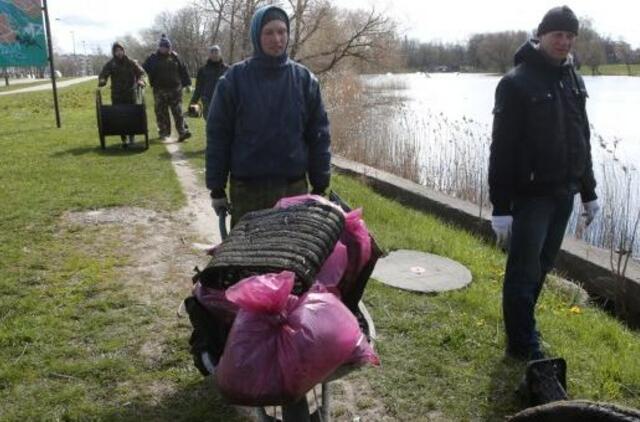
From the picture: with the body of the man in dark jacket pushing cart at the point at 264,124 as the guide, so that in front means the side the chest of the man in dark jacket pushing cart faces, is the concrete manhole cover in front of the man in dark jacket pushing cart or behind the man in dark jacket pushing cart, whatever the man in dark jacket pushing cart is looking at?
behind

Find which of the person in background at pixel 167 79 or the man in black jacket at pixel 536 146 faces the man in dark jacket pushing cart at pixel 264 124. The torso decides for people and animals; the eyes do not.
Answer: the person in background

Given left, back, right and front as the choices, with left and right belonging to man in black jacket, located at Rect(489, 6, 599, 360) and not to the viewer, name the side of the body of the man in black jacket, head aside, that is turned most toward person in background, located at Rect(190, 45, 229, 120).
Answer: back

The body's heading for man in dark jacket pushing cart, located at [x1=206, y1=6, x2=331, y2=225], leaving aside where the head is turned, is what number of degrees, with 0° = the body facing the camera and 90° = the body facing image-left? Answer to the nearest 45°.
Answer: approximately 0°

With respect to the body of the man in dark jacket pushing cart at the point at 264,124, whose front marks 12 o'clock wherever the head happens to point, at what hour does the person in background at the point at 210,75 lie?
The person in background is roughly at 6 o'clock from the man in dark jacket pushing cart.
